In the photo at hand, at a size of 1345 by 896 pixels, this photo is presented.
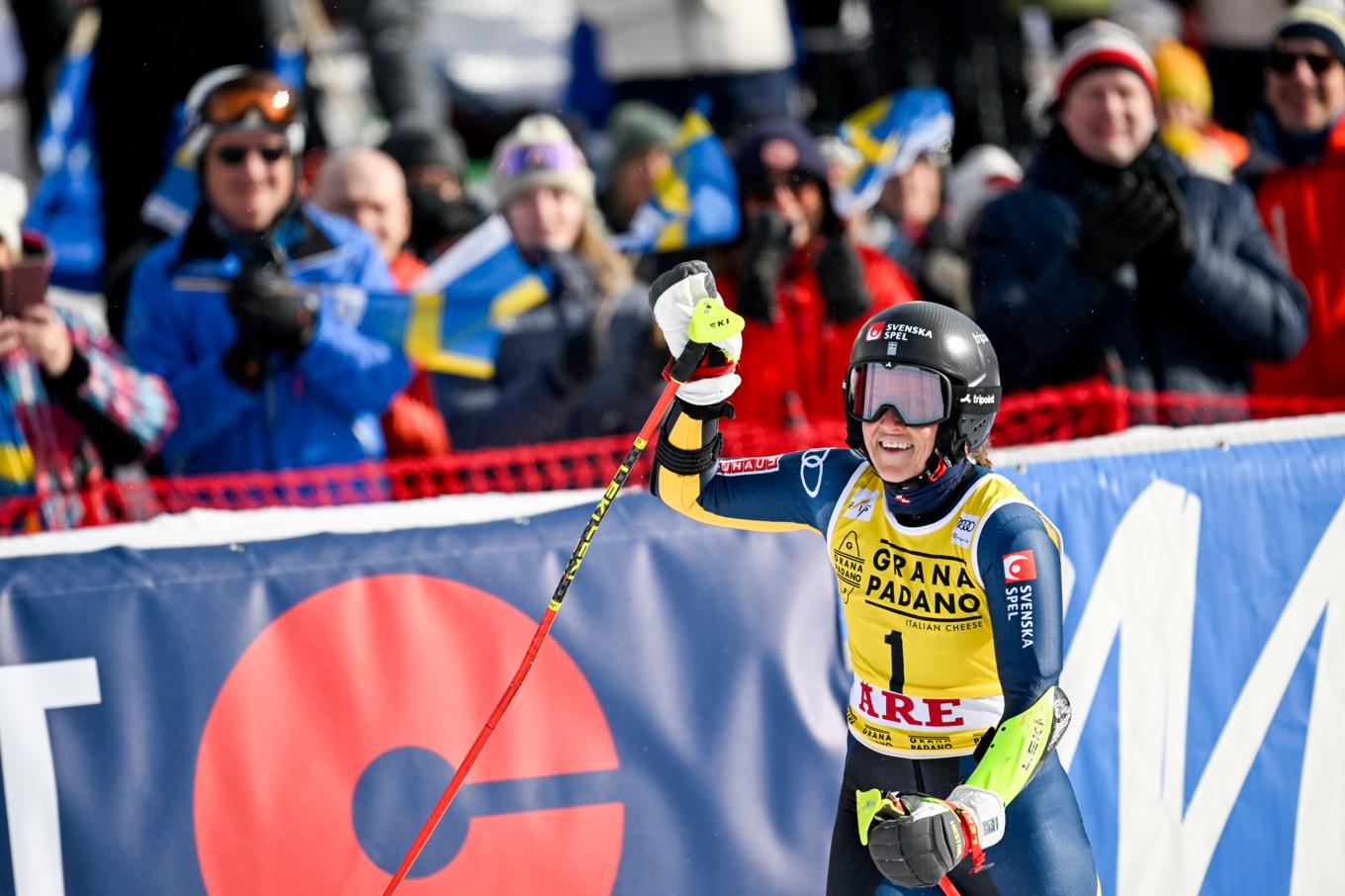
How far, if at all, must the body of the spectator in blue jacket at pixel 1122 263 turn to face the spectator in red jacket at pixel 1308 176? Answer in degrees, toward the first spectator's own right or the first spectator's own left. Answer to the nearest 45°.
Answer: approximately 135° to the first spectator's own left

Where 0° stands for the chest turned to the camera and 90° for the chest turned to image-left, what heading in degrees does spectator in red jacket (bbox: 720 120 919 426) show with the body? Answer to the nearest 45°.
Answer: approximately 0°

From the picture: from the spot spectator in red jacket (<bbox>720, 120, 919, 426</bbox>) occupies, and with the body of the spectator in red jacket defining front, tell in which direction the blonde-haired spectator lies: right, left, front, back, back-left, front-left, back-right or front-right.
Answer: right

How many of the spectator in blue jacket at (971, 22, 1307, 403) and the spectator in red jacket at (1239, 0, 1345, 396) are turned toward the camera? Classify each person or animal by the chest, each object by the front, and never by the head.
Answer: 2

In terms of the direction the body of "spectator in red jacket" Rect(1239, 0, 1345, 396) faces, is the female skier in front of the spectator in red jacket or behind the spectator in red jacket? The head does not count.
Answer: in front

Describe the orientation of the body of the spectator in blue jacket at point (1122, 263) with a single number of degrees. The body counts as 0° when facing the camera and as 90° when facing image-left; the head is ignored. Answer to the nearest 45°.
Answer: approximately 0°

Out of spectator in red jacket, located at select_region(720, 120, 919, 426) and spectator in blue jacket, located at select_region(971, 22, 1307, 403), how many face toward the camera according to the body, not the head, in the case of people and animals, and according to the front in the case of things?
2

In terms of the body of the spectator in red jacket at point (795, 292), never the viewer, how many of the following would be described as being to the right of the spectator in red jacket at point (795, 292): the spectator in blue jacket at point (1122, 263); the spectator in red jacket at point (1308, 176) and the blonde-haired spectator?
1

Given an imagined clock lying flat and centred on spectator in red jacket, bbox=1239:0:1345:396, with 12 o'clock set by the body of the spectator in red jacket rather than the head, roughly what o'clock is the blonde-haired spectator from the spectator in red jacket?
The blonde-haired spectator is roughly at 2 o'clock from the spectator in red jacket.

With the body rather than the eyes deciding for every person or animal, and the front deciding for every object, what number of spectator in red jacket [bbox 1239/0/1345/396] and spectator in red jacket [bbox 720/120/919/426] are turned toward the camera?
2
